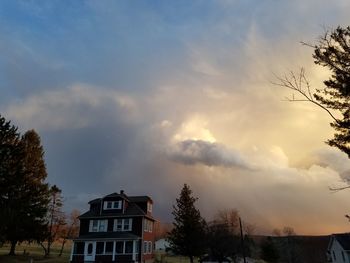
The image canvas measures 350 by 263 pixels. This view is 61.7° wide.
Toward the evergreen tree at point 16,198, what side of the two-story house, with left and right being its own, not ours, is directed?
right

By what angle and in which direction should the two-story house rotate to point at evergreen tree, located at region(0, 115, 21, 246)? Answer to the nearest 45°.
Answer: approximately 45° to its right

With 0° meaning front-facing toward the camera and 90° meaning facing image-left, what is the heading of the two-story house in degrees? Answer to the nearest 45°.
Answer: approximately 0°
